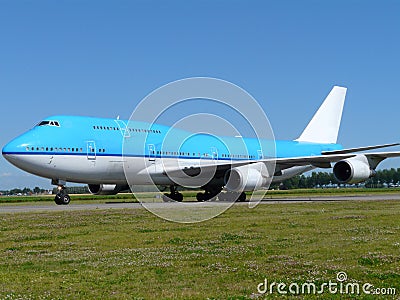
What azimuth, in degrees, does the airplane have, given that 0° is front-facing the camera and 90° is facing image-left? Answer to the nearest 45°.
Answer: approximately 45°
